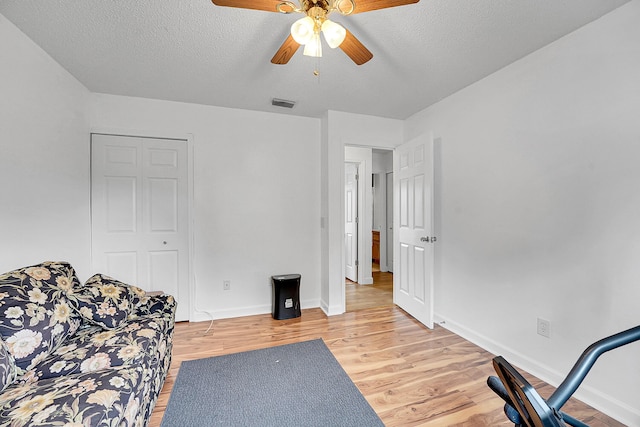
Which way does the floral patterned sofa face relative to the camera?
to the viewer's right

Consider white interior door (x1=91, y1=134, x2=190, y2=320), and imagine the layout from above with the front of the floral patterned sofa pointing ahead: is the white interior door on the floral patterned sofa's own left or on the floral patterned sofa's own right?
on the floral patterned sofa's own left

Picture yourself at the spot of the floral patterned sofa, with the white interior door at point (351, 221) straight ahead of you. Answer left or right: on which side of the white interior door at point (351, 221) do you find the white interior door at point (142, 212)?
left

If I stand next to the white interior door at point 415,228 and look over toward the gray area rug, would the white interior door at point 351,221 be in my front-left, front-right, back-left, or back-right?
back-right

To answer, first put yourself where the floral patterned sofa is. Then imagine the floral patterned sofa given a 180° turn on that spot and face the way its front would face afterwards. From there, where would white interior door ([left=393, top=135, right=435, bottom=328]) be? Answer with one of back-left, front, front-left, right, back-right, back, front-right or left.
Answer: back

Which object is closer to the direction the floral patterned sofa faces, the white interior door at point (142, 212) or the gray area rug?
the gray area rug

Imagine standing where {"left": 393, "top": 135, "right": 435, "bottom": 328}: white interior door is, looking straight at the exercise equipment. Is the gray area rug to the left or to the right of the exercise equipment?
right

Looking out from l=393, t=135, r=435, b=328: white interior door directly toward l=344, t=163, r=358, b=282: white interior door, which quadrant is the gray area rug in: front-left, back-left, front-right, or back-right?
back-left

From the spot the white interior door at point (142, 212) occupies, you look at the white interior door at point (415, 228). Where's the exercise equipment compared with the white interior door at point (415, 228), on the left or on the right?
right

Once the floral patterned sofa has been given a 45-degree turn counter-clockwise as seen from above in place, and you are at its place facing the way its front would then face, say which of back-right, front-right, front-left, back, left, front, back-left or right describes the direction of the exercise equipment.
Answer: right
